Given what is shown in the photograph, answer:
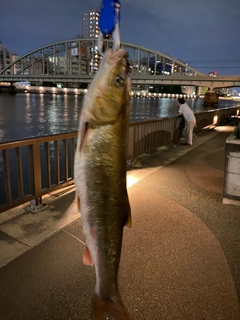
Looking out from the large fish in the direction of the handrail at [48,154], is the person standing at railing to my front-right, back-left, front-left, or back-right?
front-right

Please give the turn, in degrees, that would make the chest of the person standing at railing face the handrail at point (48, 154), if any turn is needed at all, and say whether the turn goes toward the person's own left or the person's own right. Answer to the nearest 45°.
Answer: approximately 45° to the person's own left

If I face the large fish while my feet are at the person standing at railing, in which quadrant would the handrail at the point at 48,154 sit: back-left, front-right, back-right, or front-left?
front-right

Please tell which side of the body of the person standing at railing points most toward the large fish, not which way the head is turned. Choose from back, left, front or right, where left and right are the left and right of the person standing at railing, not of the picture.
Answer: left

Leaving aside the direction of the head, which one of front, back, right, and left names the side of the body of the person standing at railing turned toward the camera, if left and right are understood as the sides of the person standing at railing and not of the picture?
left

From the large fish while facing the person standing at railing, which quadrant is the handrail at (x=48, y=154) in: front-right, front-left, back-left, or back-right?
front-left
